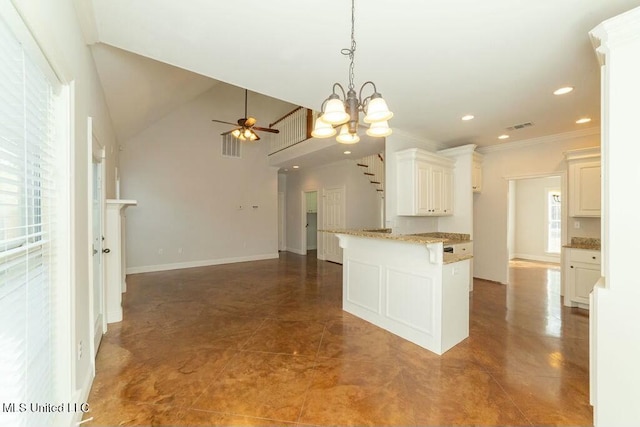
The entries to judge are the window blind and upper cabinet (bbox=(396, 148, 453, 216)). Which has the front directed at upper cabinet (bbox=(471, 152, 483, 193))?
the window blind

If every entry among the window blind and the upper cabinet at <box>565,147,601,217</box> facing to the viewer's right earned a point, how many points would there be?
1

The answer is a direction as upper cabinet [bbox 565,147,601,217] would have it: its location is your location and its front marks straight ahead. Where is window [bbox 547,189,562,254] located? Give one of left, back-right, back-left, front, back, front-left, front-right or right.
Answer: back-right

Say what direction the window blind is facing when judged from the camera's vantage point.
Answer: facing to the right of the viewer

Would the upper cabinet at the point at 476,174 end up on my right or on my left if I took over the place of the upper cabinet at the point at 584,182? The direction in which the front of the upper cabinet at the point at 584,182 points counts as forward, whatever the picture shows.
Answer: on my right

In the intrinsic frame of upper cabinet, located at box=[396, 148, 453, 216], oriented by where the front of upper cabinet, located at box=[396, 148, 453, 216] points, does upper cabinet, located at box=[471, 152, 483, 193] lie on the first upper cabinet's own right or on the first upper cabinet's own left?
on the first upper cabinet's own left

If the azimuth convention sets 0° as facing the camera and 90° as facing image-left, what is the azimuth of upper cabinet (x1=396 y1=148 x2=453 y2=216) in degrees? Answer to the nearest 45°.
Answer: approximately 315°

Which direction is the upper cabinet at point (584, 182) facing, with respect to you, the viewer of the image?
facing the viewer and to the left of the viewer

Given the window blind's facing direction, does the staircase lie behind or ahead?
ahead
